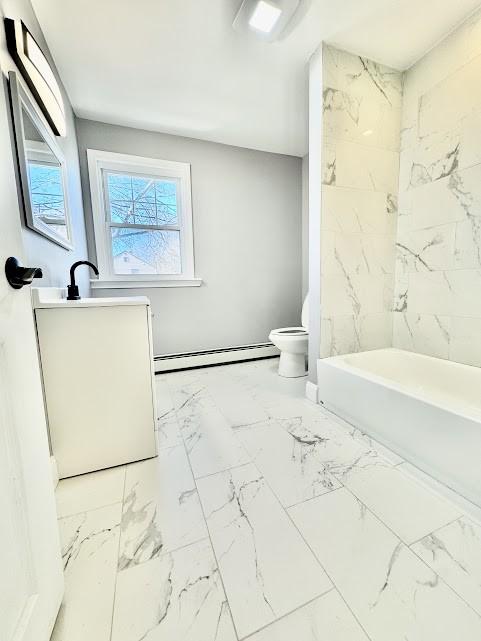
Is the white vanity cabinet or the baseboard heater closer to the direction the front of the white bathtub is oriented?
the white vanity cabinet

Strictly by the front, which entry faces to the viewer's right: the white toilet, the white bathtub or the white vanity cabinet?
the white vanity cabinet

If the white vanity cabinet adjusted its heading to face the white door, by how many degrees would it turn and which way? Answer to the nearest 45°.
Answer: approximately 90° to its right

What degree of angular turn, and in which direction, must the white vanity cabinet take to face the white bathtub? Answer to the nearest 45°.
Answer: approximately 45° to its right

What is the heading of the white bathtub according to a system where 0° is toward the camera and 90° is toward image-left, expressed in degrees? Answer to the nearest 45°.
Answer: approximately 45°

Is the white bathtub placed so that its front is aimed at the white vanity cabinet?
yes

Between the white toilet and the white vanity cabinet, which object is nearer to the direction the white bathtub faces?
the white vanity cabinet

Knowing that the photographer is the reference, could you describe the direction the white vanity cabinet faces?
facing to the right of the viewer
